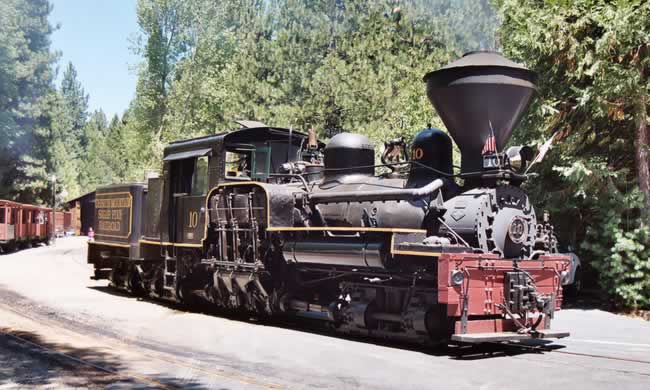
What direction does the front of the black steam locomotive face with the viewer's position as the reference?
facing the viewer and to the right of the viewer

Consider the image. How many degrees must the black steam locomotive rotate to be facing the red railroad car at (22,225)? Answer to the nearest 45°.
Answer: approximately 180°
